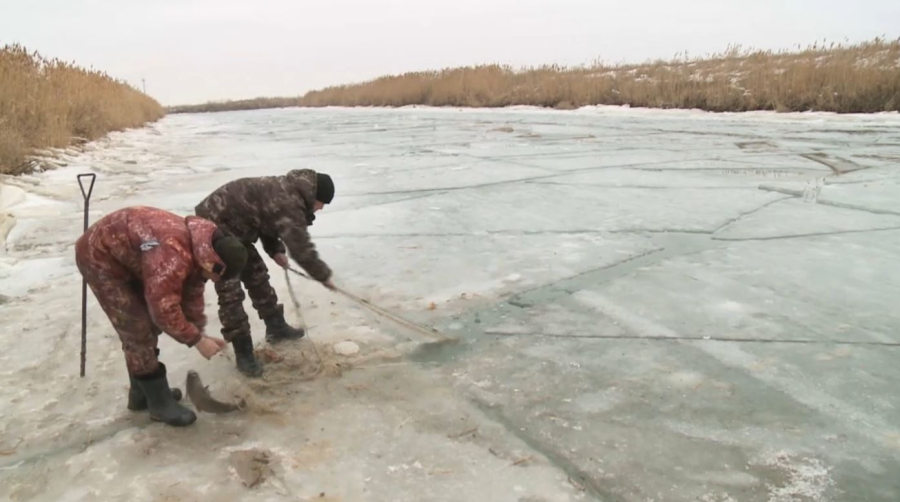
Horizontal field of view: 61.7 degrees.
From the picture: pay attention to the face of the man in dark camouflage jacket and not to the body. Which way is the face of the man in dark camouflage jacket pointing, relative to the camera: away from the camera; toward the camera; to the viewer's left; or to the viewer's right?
to the viewer's right

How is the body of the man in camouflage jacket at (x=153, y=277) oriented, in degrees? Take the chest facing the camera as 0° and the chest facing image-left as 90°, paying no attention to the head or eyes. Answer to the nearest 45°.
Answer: approximately 270°

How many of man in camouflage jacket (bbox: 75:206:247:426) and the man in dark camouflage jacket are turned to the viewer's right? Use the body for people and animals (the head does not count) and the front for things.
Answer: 2

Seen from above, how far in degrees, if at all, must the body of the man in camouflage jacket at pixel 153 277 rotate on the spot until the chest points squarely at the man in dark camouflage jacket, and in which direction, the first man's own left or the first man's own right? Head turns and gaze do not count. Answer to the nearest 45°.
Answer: approximately 45° to the first man's own left

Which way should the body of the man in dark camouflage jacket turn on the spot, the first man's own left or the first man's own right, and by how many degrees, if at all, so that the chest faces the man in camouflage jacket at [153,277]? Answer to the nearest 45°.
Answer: approximately 135° to the first man's own right

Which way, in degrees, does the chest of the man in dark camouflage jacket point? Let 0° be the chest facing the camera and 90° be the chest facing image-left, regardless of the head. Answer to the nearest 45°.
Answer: approximately 270°
